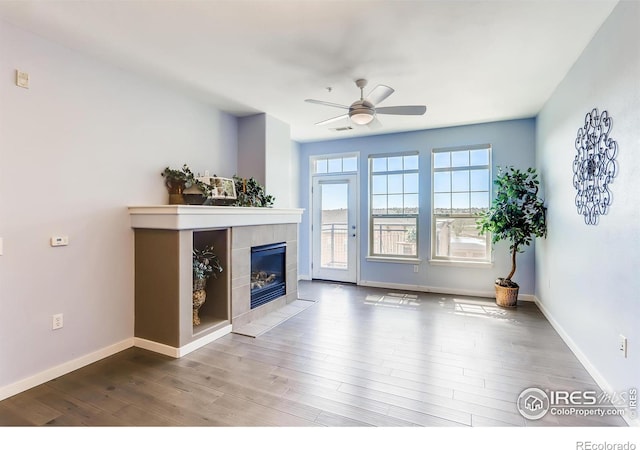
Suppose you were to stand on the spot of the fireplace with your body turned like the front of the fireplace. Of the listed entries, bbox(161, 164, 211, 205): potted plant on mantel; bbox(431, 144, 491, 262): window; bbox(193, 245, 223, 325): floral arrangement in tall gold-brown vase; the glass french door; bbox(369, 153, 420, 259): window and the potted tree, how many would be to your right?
2

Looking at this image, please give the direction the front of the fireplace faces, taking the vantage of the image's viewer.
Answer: facing the viewer and to the right of the viewer

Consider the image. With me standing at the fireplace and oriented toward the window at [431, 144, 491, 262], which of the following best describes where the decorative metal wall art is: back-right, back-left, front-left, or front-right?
front-right

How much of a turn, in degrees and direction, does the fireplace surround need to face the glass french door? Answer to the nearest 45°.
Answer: approximately 90° to its left

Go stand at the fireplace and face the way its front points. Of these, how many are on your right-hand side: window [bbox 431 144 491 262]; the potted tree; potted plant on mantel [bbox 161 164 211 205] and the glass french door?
1
